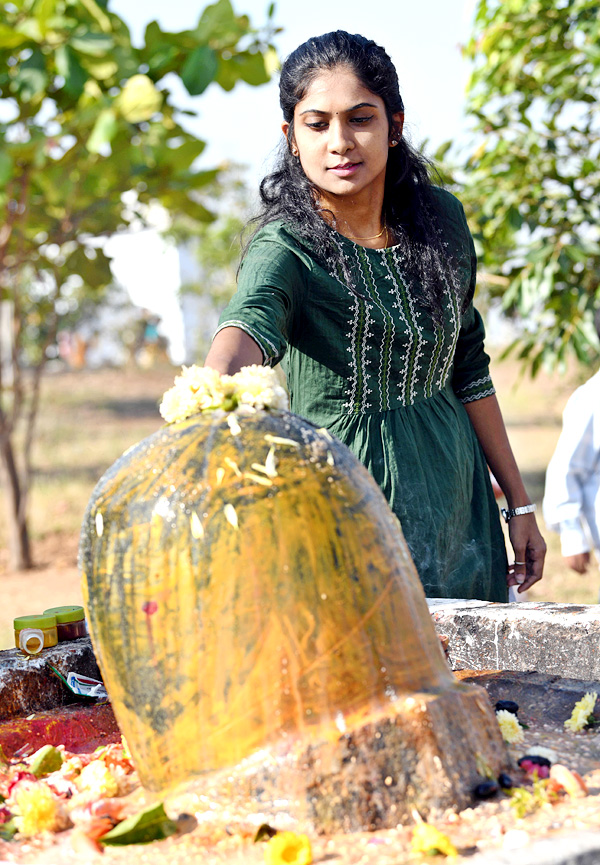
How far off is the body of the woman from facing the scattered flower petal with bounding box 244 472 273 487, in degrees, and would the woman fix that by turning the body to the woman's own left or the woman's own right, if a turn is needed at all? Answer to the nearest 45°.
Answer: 0° — they already face it

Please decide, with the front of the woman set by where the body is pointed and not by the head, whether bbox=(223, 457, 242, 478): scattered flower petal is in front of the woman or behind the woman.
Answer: in front

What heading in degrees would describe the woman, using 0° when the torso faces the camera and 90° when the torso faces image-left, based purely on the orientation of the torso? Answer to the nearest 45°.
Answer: approximately 0°

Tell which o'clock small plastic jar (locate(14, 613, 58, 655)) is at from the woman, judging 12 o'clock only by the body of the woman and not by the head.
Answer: The small plastic jar is roughly at 3 o'clock from the woman.

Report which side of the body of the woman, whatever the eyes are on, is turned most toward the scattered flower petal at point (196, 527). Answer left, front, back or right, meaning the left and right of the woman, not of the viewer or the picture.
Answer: front

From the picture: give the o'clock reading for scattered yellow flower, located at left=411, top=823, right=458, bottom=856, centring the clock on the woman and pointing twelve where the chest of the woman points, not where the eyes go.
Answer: The scattered yellow flower is roughly at 12 o'clock from the woman.

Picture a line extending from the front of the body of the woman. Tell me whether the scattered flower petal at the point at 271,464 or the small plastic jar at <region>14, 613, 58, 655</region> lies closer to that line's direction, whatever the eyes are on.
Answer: the scattered flower petal

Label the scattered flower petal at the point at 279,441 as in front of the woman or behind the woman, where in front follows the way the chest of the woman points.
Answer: in front

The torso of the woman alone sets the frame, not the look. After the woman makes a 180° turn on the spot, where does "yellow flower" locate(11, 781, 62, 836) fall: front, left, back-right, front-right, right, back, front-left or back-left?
back-left

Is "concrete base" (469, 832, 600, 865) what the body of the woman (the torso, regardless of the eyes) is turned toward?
yes

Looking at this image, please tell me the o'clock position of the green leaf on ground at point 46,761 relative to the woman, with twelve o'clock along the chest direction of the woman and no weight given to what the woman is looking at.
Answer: The green leaf on ground is roughly at 2 o'clock from the woman.

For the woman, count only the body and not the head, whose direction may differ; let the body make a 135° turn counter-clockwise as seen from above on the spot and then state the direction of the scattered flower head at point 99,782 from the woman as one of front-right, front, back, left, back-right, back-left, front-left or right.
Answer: back

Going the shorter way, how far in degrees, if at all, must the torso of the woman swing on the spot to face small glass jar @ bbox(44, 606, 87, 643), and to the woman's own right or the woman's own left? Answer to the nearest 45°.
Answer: approximately 90° to the woman's own right
